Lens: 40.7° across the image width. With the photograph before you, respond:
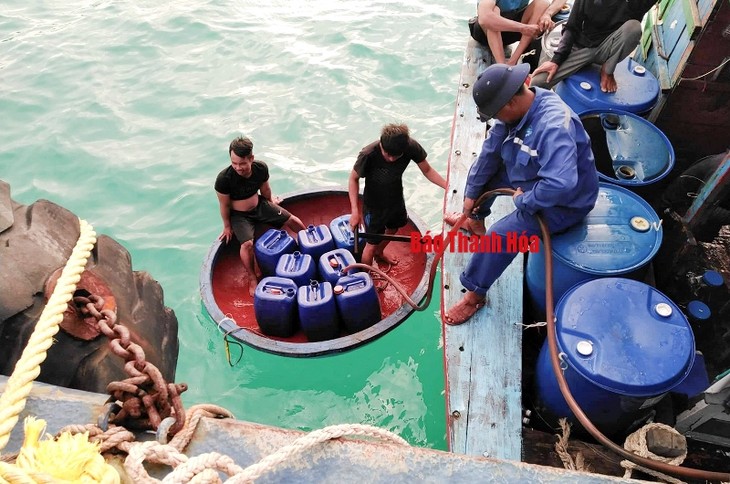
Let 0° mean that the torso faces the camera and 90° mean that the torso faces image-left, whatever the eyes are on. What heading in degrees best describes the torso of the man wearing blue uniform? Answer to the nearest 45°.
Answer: approximately 45°

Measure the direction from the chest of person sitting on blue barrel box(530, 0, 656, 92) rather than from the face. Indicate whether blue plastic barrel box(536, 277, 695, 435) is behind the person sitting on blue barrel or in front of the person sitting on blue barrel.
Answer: in front

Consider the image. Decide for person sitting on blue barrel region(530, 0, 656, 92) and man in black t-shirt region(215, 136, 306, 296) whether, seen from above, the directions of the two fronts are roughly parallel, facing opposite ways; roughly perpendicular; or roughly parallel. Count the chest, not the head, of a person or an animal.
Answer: roughly perpendicular

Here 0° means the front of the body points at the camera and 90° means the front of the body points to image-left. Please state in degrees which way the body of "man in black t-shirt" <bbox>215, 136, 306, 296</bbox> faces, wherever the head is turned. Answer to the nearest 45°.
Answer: approximately 315°

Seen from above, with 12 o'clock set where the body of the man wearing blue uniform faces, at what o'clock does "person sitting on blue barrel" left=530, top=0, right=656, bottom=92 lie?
The person sitting on blue barrel is roughly at 5 o'clock from the man wearing blue uniform.

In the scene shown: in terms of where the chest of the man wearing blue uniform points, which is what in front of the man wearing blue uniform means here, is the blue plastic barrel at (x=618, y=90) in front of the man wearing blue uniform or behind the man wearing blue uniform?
behind
